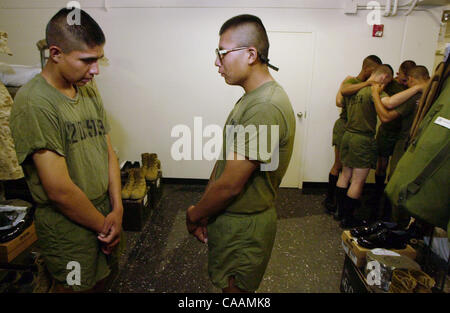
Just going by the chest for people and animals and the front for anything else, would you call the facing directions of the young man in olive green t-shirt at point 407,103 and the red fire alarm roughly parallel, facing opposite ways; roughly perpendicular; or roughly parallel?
roughly perpendicular

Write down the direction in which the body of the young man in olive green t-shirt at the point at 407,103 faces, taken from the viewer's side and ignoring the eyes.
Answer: to the viewer's left

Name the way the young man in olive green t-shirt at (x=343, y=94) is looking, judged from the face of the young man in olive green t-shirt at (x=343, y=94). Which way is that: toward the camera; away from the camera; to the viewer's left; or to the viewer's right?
to the viewer's right

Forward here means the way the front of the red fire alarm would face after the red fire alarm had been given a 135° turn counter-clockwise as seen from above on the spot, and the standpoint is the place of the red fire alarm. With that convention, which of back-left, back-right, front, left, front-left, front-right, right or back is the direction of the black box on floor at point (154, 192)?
back

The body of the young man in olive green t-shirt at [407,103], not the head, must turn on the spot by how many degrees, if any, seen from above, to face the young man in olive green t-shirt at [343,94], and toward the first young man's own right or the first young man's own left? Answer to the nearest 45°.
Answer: approximately 45° to the first young man's own right

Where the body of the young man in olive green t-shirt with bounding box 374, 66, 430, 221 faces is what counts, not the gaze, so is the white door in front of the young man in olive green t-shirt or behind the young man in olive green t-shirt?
in front

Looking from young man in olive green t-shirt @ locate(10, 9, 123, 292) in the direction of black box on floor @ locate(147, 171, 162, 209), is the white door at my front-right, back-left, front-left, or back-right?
front-right

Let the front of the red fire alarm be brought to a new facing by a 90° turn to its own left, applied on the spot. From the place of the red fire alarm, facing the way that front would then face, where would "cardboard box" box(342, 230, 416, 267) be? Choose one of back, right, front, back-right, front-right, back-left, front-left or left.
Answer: right

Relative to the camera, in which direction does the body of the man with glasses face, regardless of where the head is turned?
to the viewer's left

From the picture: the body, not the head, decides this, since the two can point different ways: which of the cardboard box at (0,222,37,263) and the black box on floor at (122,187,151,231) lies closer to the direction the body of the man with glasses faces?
the cardboard box

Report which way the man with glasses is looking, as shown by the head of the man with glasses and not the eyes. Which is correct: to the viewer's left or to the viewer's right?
to the viewer's left

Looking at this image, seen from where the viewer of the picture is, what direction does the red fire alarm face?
facing the viewer

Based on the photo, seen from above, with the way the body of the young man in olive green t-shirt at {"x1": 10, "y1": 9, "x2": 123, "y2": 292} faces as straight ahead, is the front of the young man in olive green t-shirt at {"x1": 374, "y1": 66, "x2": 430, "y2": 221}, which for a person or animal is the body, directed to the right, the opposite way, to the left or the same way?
the opposite way

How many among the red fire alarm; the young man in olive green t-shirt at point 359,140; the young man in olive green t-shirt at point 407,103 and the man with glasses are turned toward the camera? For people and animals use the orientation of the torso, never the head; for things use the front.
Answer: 1

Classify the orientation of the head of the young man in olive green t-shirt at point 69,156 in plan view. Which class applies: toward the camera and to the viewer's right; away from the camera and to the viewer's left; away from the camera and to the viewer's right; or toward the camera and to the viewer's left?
toward the camera and to the viewer's right

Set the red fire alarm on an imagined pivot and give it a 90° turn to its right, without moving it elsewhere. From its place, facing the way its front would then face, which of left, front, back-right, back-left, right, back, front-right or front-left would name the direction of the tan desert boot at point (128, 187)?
front-left

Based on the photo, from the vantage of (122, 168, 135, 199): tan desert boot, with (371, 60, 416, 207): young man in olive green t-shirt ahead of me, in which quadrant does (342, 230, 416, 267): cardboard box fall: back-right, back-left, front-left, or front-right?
front-right
